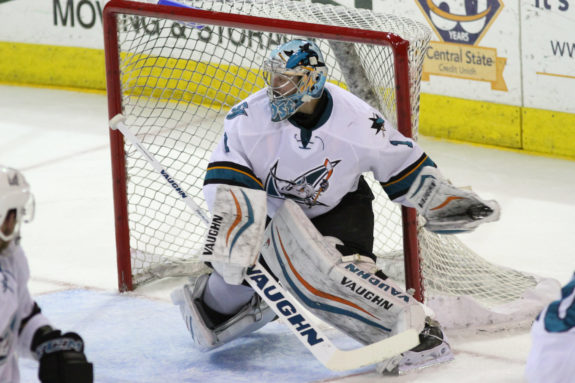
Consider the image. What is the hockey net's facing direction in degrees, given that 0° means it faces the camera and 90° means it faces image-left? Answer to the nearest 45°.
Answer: approximately 45°
